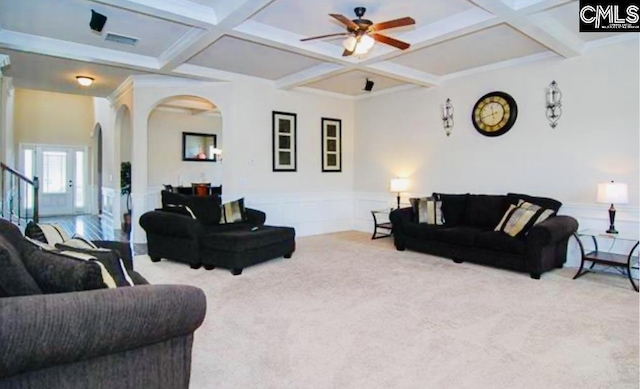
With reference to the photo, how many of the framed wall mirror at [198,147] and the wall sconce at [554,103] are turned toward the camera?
2

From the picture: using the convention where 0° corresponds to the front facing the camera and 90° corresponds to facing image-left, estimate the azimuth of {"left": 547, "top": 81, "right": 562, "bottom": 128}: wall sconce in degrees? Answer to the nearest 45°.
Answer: approximately 0°

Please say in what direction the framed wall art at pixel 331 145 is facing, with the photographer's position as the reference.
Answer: facing the viewer and to the right of the viewer

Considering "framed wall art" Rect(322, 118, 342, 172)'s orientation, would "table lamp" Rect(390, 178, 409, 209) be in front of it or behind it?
in front

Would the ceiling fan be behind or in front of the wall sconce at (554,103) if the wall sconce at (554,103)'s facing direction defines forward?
in front

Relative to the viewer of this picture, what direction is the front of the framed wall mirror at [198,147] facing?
facing the viewer

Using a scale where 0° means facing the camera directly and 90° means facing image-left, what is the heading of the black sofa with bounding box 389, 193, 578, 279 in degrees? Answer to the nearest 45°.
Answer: approximately 45°
